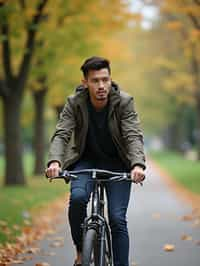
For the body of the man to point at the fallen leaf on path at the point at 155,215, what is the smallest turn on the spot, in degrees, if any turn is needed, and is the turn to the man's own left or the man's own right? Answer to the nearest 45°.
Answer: approximately 180°

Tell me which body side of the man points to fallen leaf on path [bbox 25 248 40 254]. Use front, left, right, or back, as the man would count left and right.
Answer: back

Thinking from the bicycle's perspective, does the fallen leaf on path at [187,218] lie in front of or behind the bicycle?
behind

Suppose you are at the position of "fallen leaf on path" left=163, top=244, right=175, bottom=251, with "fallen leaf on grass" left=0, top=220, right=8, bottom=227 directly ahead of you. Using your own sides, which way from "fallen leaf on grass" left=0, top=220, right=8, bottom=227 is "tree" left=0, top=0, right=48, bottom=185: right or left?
right

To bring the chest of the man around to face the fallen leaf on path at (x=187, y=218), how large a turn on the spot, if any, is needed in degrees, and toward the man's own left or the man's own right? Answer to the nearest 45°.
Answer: approximately 180°

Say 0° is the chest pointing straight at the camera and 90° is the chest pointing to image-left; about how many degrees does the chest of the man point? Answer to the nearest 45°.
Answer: approximately 0°

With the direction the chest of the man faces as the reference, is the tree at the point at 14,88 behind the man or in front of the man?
behind

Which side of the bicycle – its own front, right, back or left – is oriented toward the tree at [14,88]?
back
